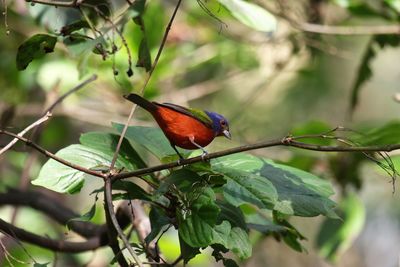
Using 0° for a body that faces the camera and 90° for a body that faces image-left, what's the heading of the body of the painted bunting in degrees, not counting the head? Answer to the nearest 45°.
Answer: approximately 270°

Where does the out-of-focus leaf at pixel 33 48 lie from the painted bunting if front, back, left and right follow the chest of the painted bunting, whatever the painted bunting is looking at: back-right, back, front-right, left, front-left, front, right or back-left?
back
